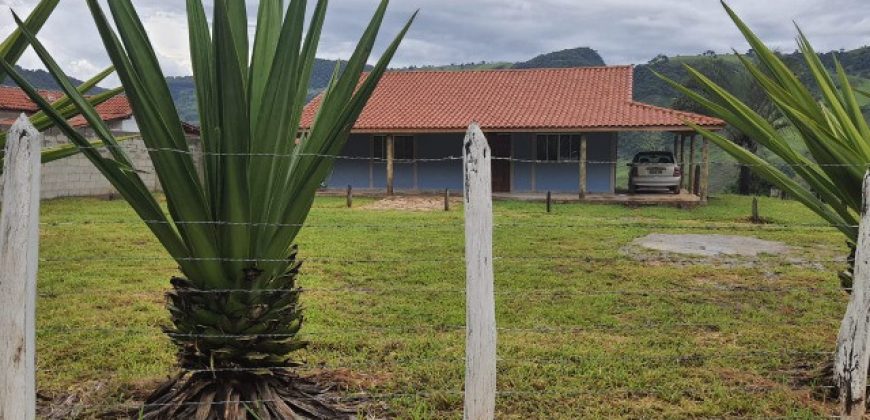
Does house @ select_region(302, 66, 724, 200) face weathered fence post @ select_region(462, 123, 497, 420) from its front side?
yes

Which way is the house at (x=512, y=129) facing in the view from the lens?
facing the viewer

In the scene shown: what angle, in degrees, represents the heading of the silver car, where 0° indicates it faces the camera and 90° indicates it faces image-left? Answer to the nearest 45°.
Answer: approximately 180°

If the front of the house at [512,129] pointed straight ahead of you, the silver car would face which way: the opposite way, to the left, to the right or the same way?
the opposite way

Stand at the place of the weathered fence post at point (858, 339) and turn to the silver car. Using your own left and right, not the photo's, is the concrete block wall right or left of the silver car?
left

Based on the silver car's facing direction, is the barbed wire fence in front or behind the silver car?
behind

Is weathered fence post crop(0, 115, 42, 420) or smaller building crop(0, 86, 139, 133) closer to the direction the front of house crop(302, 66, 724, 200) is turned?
the weathered fence post

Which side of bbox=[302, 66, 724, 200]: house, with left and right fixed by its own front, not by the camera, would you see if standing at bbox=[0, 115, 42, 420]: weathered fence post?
front

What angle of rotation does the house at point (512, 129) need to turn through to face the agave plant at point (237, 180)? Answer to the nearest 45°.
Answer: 0° — it already faces it

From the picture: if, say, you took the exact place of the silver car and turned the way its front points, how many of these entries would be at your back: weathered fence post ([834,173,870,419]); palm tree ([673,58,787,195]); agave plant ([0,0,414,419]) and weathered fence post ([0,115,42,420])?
3
